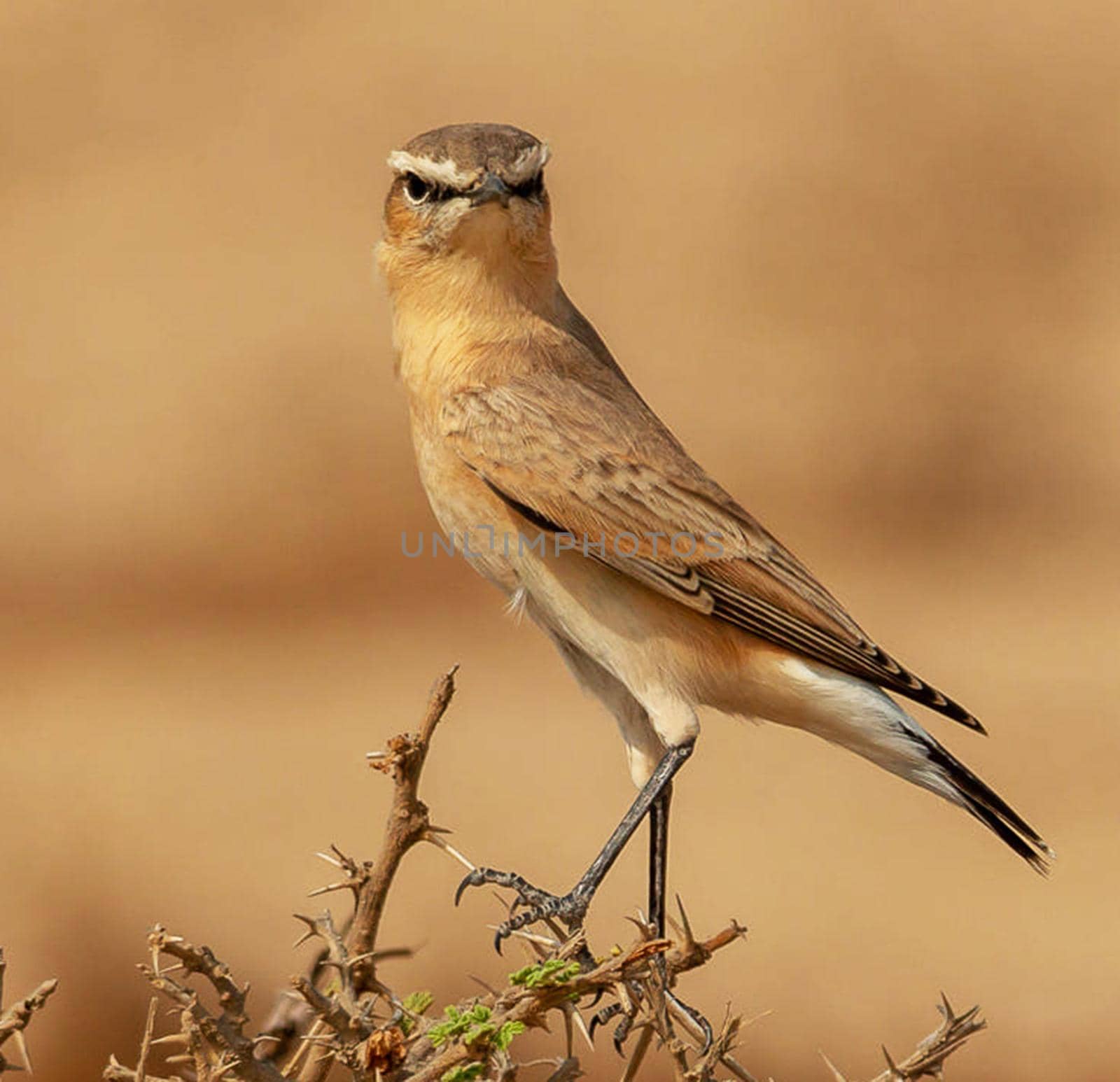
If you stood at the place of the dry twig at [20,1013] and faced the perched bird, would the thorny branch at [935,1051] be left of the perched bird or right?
right

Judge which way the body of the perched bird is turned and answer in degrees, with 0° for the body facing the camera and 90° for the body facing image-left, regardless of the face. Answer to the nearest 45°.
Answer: approximately 90°

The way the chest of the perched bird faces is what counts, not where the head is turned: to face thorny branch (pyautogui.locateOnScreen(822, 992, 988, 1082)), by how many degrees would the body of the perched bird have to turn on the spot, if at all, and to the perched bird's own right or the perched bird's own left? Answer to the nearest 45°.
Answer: approximately 135° to the perched bird's own left

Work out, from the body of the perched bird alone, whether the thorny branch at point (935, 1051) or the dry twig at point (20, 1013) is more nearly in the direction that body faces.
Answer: the dry twig
